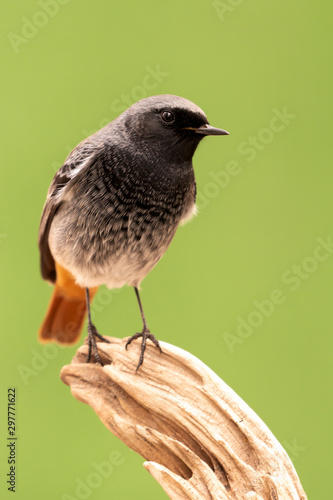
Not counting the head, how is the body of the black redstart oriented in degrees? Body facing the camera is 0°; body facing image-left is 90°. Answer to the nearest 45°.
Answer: approximately 315°
